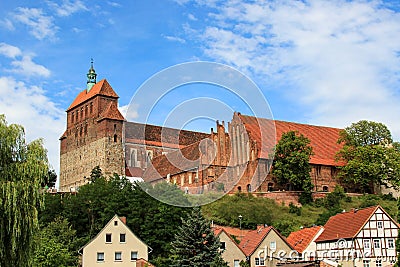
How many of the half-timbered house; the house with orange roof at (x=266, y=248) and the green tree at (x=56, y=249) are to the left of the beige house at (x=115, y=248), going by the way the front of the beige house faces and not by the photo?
2

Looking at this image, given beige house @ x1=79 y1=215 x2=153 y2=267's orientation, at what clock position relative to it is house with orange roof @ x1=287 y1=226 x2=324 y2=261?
The house with orange roof is roughly at 9 o'clock from the beige house.

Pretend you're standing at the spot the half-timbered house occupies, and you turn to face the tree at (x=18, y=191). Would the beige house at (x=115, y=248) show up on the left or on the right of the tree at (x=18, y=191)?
right

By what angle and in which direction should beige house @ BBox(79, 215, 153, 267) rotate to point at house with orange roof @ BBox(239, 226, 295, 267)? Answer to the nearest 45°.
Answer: approximately 90° to its left

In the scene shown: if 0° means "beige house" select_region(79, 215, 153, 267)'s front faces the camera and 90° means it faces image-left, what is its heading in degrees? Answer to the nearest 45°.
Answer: approximately 0°

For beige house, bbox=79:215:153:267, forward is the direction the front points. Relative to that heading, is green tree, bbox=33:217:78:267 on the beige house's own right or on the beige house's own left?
on the beige house's own right

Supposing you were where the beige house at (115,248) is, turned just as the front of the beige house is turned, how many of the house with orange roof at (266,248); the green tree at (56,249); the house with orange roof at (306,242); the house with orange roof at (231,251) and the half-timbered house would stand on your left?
4

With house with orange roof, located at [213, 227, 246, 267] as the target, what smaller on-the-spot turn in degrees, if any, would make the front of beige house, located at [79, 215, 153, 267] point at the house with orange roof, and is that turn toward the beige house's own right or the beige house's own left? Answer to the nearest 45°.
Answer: approximately 90° to the beige house's own left

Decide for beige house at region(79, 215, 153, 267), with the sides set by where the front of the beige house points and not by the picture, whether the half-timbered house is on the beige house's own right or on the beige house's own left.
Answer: on the beige house's own left
